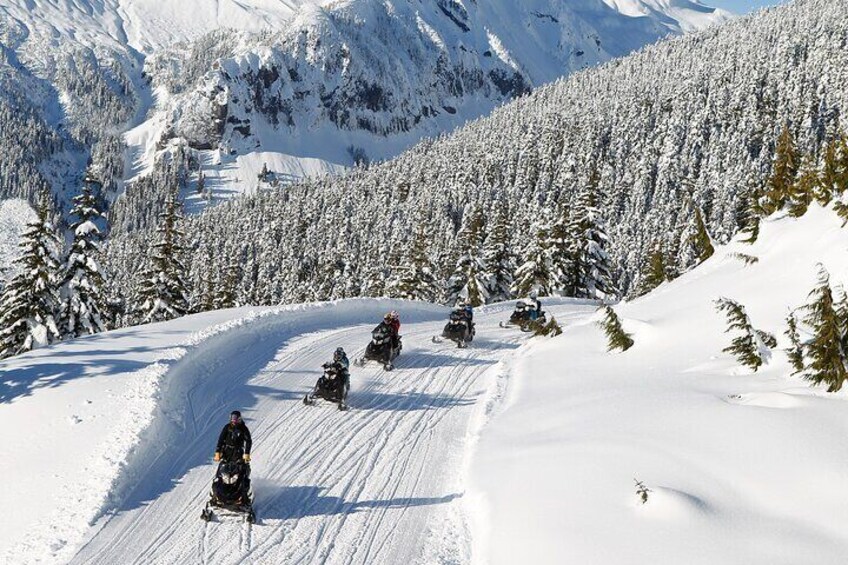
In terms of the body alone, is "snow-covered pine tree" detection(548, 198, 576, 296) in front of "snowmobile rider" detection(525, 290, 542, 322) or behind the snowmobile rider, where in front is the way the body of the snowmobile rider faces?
behind

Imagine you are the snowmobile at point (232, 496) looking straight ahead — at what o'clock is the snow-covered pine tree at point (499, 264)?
The snow-covered pine tree is roughly at 7 o'clock from the snowmobile.

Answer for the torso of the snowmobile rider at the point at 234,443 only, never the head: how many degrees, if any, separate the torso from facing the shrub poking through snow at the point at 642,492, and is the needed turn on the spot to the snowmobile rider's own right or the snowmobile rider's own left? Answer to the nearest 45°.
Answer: approximately 45° to the snowmobile rider's own left

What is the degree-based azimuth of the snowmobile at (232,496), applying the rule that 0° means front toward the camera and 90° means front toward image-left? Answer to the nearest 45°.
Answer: approximately 0°

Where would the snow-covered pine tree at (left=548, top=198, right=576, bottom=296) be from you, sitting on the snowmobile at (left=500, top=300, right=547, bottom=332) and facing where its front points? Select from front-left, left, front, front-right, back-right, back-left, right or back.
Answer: back-right

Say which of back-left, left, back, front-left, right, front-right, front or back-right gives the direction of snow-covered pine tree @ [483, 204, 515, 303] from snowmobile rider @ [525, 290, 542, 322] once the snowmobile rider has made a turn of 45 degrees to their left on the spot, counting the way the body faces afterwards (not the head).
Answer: back

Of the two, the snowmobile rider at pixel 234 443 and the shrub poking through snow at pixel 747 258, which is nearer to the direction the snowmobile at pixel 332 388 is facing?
the snowmobile rider

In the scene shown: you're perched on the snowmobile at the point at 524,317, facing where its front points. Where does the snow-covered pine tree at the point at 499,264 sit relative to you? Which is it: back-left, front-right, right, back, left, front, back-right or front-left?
back-right

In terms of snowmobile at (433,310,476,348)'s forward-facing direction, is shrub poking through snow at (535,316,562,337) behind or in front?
behind

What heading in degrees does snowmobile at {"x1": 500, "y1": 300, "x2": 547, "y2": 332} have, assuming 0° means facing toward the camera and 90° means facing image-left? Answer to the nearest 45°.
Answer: approximately 45°
